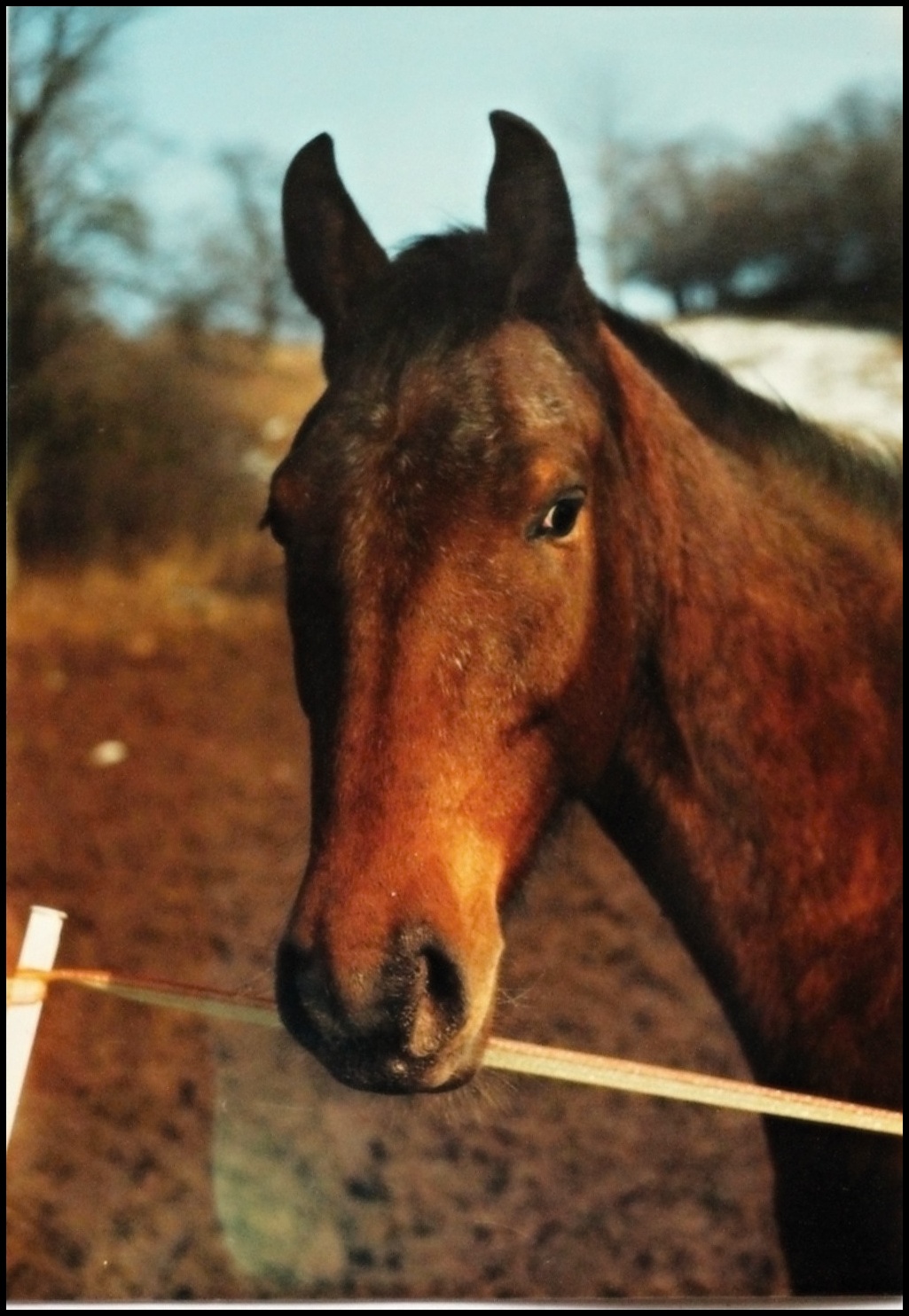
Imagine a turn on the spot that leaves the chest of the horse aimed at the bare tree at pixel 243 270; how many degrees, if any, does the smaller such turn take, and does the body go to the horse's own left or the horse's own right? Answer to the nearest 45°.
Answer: approximately 135° to the horse's own right

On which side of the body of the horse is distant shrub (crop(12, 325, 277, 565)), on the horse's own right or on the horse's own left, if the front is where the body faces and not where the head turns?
on the horse's own right

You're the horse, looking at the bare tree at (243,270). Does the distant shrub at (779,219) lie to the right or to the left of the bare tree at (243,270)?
right

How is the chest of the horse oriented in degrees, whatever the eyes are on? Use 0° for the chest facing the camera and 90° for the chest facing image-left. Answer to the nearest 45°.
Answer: approximately 45°

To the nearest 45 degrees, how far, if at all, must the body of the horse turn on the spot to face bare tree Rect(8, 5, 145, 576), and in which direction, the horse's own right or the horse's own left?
approximately 90° to the horse's own right

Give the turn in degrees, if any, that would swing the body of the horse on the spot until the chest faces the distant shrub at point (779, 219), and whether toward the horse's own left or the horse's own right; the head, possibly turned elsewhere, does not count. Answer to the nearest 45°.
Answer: approximately 135° to the horse's own right
